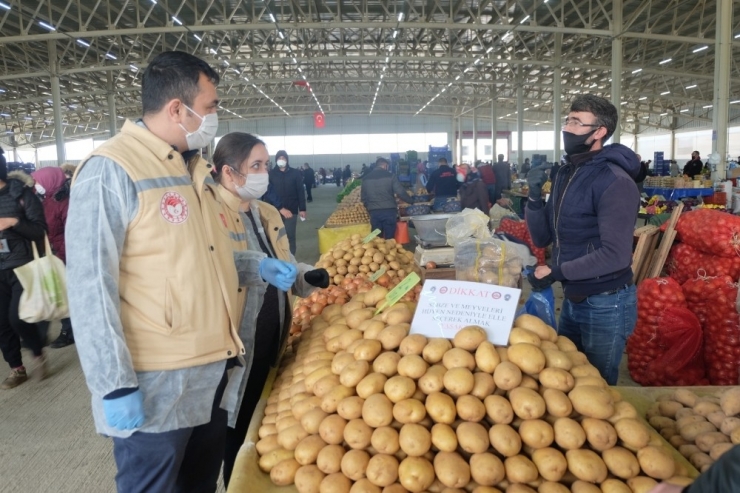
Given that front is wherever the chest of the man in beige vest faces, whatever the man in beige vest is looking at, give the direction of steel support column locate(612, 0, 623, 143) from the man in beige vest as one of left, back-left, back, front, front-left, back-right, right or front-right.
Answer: left

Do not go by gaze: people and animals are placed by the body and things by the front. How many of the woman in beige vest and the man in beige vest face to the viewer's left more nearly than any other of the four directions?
0

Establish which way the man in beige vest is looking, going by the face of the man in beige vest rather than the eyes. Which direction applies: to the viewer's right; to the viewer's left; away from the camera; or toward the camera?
to the viewer's right

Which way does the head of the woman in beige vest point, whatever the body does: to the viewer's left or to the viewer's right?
to the viewer's right

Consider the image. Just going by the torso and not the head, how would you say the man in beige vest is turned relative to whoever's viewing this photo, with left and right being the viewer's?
facing the viewer and to the right of the viewer

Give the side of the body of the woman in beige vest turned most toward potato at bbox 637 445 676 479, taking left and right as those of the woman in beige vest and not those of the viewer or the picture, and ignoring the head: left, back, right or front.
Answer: front

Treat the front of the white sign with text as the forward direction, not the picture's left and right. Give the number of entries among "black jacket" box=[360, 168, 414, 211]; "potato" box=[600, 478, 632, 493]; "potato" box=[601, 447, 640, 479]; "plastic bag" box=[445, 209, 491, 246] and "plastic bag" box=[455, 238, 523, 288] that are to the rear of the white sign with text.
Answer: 3

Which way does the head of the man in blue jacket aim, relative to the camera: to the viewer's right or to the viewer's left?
to the viewer's left

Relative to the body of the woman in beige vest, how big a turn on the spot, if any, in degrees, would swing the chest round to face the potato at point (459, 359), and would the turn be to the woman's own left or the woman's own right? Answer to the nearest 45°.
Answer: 0° — they already face it
